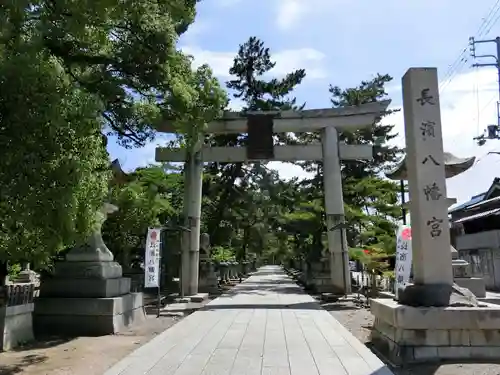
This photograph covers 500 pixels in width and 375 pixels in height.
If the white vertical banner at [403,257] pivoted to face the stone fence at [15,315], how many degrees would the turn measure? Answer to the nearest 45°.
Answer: approximately 45° to its right

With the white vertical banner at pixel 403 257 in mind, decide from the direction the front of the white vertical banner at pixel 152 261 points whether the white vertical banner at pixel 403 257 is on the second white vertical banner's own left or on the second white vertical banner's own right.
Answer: on the second white vertical banner's own left

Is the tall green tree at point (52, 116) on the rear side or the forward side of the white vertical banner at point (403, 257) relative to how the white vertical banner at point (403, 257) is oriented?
on the forward side

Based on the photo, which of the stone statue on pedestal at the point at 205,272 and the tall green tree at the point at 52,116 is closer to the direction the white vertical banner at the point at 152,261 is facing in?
the tall green tree

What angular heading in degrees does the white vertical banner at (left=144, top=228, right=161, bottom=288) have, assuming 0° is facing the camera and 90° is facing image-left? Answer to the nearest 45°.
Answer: approximately 0°

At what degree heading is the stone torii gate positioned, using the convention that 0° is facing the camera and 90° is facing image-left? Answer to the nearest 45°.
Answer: approximately 0°

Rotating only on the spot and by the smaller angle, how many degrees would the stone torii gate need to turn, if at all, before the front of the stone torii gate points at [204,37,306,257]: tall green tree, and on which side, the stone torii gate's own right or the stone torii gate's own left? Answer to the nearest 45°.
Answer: approximately 180°

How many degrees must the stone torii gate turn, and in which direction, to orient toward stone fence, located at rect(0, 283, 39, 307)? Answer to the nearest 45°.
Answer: approximately 45° to its right

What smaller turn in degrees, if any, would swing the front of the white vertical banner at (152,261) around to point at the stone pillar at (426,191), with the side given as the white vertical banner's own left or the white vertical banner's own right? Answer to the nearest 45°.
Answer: approximately 45° to the white vertical banner's own left

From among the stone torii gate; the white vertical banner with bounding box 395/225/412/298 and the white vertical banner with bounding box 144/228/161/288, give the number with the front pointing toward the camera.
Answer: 3

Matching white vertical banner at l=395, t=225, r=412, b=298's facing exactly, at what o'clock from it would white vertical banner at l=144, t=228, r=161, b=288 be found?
white vertical banner at l=144, t=228, r=161, b=288 is roughly at 3 o'clock from white vertical banner at l=395, t=225, r=412, b=298.

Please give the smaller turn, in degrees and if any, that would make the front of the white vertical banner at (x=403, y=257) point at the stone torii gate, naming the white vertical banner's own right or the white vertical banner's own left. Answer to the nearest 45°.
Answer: approximately 135° to the white vertical banner's own right
